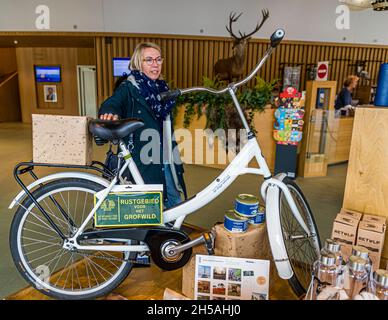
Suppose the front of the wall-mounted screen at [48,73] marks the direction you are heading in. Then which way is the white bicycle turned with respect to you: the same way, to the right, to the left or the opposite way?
to the left

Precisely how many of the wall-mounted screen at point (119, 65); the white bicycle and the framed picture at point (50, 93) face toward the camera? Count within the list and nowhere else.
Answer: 2

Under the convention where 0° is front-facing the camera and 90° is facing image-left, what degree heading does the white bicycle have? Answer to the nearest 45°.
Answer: approximately 270°

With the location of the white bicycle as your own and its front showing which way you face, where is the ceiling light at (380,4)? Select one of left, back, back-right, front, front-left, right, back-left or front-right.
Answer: front-left

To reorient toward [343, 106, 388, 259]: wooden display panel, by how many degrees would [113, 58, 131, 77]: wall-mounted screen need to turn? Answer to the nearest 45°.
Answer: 0° — it already faces it

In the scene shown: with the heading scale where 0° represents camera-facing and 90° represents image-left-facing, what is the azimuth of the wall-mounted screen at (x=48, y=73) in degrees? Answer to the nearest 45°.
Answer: approximately 0°

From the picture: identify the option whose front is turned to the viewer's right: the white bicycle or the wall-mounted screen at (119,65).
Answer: the white bicycle
